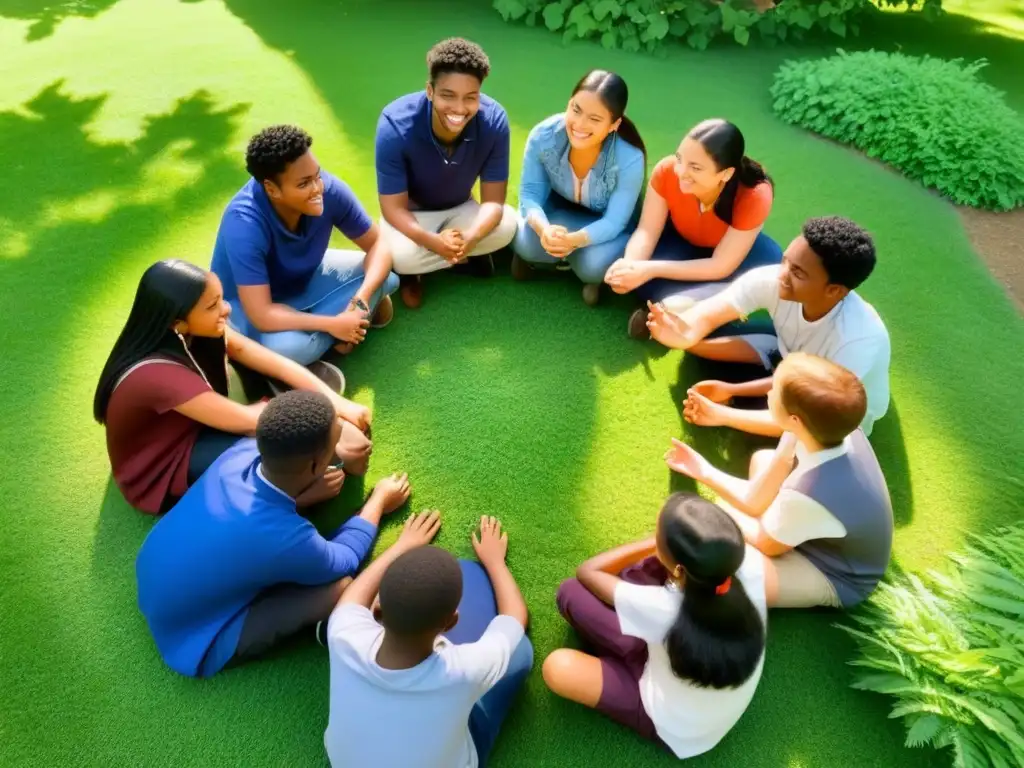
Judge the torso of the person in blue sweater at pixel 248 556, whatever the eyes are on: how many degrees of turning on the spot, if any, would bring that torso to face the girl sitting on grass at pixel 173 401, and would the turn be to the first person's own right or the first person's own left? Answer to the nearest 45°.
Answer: approximately 45° to the first person's own left

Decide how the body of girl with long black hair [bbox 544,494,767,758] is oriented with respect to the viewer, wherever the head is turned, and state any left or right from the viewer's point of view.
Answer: facing away from the viewer and to the left of the viewer

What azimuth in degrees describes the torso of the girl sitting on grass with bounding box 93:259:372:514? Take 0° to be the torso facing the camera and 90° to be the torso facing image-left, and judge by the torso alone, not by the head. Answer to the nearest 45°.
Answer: approximately 270°

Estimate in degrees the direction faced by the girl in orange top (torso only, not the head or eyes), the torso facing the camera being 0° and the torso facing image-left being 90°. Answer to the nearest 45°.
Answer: approximately 45°

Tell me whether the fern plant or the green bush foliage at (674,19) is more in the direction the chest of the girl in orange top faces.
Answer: the fern plant

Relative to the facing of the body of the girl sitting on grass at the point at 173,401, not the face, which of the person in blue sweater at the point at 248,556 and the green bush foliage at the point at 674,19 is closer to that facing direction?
the green bush foliage

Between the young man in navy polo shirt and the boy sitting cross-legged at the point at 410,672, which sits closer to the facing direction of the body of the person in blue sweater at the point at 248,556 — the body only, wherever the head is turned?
the young man in navy polo shirt

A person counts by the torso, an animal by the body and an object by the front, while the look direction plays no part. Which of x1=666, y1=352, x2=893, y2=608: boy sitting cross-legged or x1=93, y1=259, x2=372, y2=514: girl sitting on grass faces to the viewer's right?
the girl sitting on grass

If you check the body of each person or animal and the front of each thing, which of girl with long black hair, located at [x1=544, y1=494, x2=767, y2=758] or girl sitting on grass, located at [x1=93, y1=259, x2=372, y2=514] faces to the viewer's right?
the girl sitting on grass

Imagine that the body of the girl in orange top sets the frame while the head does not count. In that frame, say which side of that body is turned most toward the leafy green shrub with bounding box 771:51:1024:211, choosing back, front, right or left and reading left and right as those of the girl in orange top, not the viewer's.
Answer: back

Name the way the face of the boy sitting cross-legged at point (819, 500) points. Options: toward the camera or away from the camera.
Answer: away from the camera

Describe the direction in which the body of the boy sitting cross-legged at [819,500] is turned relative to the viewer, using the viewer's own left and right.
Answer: facing away from the viewer and to the left of the viewer

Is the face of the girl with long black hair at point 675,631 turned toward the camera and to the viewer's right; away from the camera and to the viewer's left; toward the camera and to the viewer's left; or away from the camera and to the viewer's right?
away from the camera and to the viewer's left

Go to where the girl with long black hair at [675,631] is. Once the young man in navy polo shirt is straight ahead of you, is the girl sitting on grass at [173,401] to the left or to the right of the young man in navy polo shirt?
left

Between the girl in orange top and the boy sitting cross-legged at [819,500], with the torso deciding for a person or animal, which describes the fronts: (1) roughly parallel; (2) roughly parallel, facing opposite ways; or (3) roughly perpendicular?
roughly perpendicular
